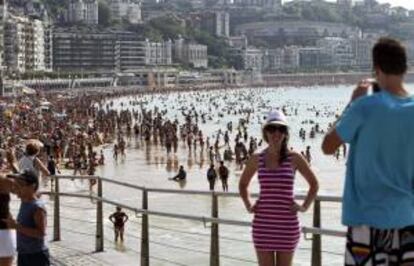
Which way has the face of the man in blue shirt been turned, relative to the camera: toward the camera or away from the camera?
away from the camera

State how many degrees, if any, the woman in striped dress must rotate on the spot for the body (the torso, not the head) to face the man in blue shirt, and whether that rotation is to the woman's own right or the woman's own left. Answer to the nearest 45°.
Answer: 0° — they already face them

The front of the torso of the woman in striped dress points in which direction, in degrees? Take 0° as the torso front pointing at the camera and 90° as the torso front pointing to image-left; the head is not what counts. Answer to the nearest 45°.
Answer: approximately 0°
